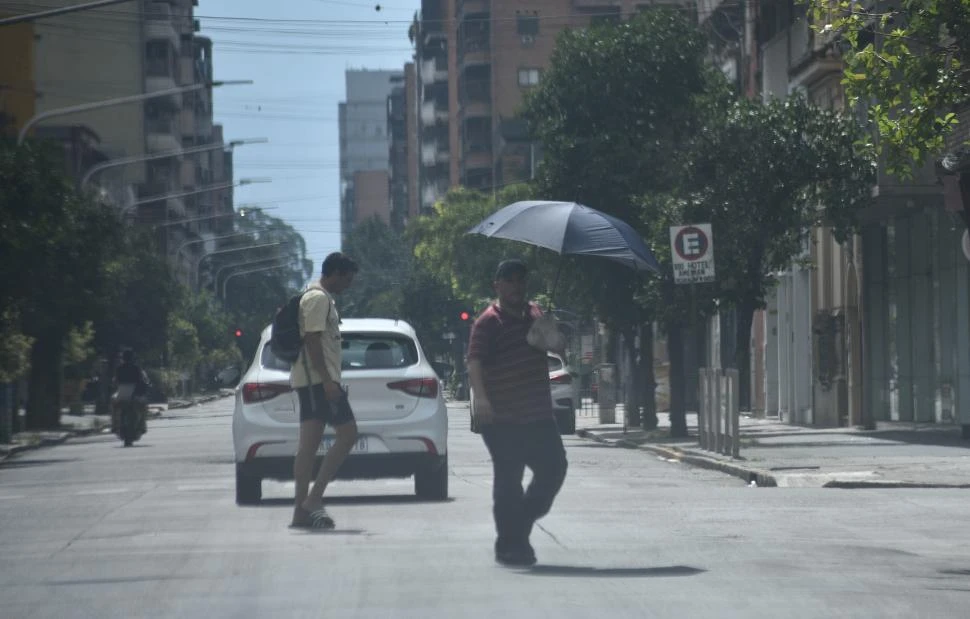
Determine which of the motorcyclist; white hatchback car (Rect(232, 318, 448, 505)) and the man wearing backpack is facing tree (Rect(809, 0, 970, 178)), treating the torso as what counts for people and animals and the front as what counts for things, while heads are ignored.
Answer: the man wearing backpack

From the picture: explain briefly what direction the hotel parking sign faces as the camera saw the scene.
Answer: facing the viewer

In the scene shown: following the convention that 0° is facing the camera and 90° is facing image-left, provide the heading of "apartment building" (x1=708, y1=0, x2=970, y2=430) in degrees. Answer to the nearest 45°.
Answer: approximately 45°

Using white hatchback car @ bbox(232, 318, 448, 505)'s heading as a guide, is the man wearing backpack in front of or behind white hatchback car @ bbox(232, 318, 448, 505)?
behind

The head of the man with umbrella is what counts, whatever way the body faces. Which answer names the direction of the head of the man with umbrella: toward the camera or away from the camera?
toward the camera

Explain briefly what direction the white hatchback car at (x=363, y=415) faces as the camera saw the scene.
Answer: facing away from the viewer

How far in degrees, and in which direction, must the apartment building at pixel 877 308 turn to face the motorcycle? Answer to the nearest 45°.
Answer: approximately 45° to its right

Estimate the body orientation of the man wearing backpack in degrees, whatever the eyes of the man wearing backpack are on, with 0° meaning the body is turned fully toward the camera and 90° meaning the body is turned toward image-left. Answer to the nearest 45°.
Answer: approximately 270°

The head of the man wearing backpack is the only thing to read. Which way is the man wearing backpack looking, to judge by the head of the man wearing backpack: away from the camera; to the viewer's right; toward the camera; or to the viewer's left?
to the viewer's right

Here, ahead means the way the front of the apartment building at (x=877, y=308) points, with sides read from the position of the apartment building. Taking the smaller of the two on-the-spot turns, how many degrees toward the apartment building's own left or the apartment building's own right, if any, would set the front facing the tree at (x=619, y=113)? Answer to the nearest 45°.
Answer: approximately 45° to the apartment building's own right
